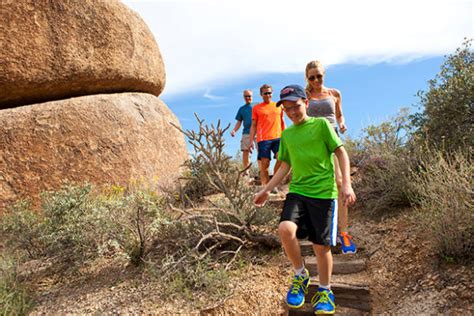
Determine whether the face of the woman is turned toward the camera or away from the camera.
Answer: toward the camera

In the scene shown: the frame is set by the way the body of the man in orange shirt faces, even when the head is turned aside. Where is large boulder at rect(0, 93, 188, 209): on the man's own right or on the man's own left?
on the man's own right

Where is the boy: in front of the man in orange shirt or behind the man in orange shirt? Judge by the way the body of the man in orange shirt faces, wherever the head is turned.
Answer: in front

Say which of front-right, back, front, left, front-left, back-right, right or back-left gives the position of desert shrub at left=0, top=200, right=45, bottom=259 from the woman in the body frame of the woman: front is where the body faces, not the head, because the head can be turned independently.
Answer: right

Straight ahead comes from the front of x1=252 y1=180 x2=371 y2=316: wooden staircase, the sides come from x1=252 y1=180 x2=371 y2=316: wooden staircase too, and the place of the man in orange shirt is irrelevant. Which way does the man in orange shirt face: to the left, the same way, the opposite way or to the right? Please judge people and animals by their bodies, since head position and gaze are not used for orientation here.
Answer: the same way

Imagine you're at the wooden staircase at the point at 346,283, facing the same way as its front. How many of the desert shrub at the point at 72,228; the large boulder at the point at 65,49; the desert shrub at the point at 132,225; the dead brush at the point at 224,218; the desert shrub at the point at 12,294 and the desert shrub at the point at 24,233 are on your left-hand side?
0

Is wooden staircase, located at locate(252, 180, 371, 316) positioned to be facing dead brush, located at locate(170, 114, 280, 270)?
no

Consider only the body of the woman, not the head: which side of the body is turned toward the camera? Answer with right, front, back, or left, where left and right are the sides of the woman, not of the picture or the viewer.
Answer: front

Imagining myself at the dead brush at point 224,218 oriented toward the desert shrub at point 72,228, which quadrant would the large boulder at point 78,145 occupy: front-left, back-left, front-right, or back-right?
front-right

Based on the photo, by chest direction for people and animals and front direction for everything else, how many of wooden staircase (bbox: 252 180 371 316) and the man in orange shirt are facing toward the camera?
2

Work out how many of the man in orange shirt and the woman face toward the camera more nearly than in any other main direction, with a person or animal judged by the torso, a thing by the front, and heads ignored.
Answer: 2

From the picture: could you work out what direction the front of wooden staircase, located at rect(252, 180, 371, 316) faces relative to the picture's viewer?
facing the viewer

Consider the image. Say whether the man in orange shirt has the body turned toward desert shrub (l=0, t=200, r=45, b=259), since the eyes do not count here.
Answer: no

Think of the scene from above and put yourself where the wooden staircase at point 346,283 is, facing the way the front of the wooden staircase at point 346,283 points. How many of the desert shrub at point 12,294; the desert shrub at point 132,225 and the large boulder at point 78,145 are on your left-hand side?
0

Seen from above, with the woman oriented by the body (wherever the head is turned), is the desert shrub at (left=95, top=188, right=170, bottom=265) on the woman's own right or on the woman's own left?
on the woman's own right

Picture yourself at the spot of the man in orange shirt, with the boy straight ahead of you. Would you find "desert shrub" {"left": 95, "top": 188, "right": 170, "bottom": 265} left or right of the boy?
right

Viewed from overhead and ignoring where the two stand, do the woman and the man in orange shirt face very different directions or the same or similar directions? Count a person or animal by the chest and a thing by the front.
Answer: same or similar directions
